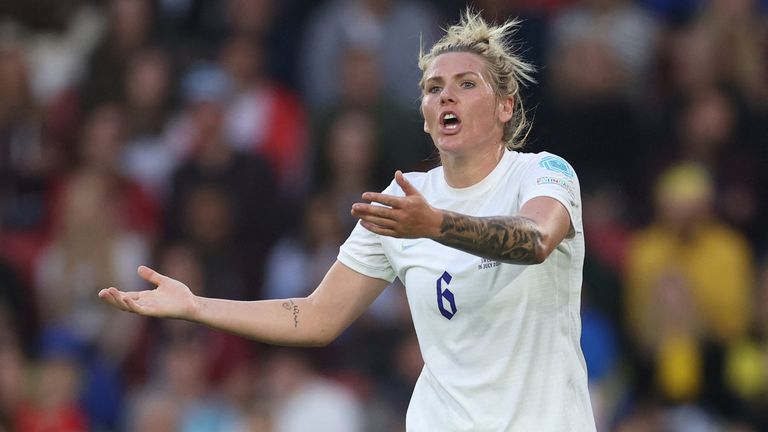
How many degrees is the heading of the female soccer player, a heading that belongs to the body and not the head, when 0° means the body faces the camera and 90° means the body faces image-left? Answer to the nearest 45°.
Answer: approximately 45°
